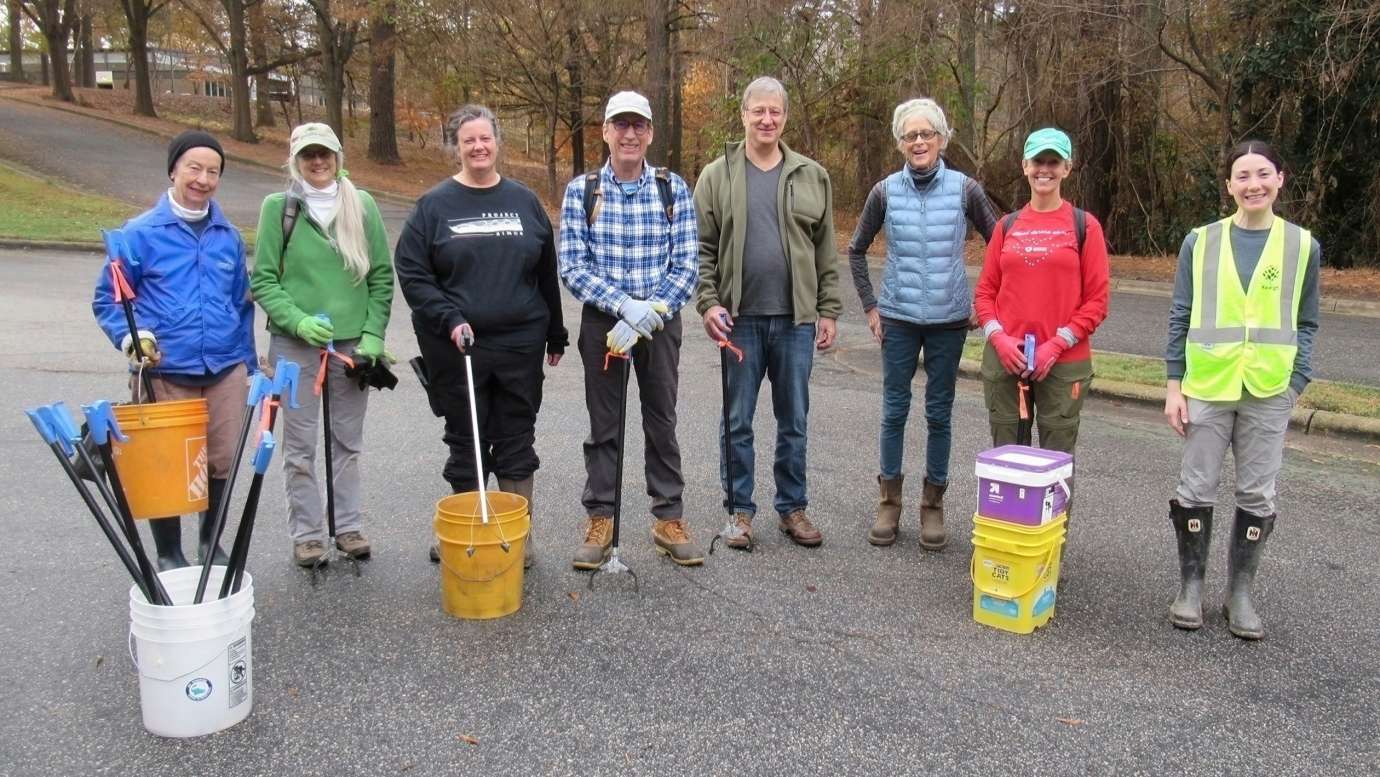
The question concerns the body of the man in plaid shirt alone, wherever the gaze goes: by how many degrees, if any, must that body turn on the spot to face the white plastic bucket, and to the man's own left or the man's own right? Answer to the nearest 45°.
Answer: approximately 45° to the man's own right

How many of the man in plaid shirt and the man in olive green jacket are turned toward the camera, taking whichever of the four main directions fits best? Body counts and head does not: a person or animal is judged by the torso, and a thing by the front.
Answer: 2

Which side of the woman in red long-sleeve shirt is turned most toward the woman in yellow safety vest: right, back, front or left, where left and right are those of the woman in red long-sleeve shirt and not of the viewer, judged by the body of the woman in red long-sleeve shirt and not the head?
left

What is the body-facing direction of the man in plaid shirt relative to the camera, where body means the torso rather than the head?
toward the camera

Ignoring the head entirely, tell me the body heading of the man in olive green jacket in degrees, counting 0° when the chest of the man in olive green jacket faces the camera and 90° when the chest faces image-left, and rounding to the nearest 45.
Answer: approximately 0°

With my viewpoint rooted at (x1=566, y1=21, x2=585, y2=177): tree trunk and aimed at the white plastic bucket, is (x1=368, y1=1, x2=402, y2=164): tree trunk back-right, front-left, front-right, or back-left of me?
back-right

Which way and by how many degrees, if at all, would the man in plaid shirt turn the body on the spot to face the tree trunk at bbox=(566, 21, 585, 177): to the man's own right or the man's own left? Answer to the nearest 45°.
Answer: approximately 180°

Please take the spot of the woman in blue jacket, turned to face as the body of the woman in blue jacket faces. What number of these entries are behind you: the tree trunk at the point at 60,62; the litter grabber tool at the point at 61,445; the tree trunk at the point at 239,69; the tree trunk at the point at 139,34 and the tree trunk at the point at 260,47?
4

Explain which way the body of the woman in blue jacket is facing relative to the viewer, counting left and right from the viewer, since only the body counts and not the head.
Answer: facing the viewer

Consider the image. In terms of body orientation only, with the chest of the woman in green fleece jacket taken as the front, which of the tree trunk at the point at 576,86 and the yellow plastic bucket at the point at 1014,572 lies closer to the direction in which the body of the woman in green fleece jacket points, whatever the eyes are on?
the yellow plastic bucket

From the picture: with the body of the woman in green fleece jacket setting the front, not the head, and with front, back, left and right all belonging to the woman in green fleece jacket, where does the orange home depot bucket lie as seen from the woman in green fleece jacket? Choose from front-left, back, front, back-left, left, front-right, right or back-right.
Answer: front-right

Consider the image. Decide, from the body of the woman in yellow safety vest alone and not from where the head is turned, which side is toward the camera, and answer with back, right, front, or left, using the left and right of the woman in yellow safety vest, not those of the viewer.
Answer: front
